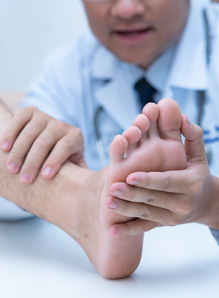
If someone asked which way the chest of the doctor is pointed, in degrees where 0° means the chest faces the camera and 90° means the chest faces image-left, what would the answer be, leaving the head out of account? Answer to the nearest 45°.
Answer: approximately 0°
